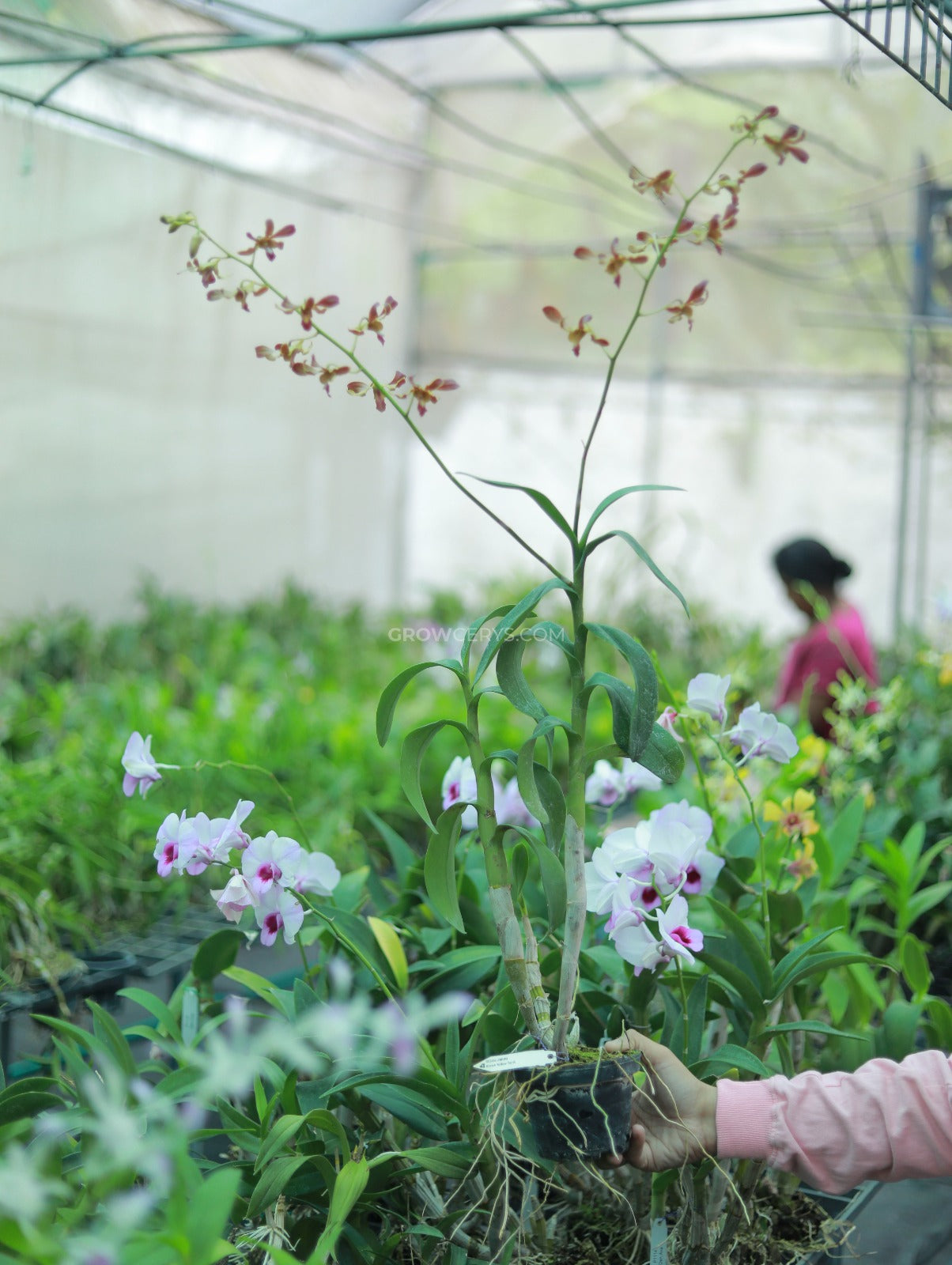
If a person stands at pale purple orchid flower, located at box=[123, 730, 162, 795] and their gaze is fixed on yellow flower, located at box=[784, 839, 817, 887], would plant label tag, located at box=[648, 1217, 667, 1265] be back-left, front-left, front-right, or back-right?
front-right

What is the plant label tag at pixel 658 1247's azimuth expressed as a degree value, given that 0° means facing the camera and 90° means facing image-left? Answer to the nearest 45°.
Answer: approximately 0°
